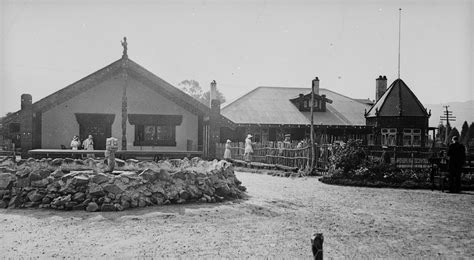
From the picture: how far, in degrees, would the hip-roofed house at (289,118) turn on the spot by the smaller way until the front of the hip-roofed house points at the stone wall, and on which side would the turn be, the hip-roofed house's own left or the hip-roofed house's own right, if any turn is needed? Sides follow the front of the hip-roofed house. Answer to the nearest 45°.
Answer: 0° — it already faces it

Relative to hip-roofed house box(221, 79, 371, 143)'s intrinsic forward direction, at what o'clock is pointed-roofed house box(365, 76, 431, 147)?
pointed-roofed house box(365, 76, 431, 147) is roughly at 9 o'clock from hip-roofed house box(221, 79, 371, 143).

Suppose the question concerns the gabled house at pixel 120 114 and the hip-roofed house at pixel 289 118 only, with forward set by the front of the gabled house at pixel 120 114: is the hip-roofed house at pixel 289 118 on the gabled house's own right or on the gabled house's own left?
on the gabled house's own left

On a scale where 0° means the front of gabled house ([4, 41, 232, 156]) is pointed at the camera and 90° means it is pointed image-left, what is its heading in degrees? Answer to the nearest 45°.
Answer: approximately 0°

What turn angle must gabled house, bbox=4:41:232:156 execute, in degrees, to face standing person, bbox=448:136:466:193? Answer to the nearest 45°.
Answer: approximately 45° to its left

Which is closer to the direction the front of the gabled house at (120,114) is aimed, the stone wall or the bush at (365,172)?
the stone wall

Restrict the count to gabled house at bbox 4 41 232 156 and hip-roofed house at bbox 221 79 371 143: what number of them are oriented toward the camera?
2

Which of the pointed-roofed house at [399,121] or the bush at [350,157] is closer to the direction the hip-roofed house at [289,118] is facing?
the bush
